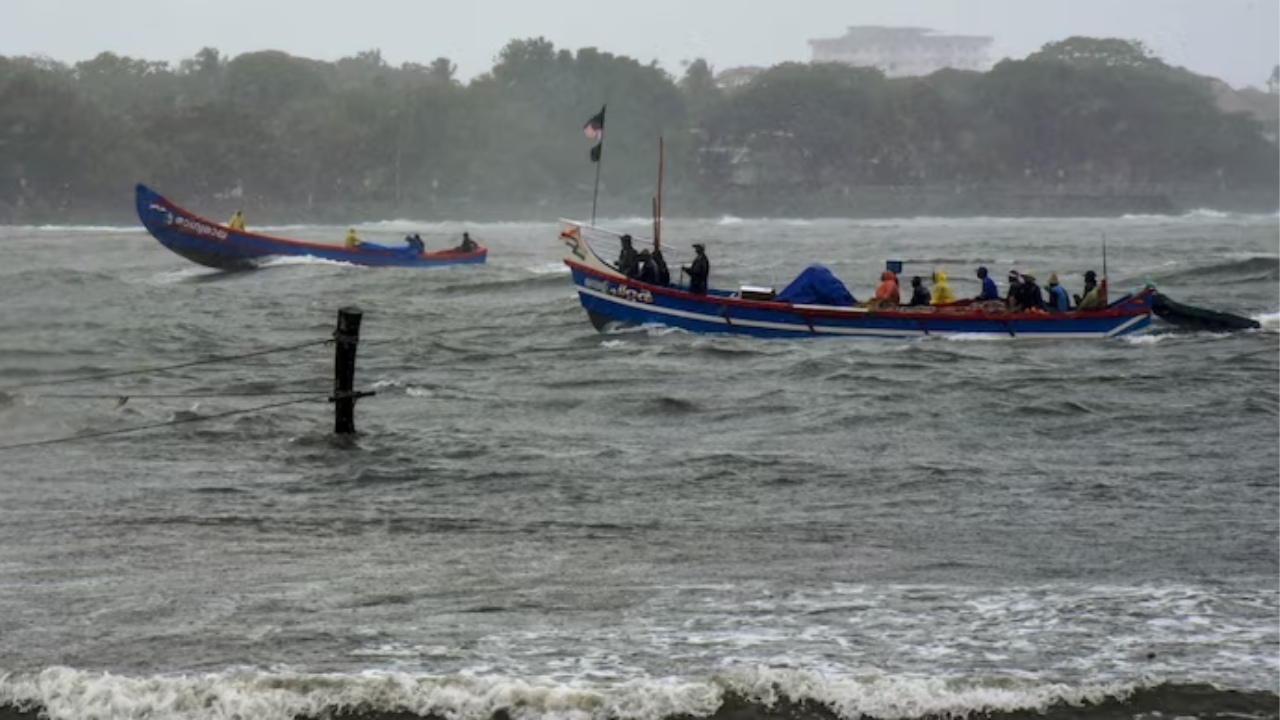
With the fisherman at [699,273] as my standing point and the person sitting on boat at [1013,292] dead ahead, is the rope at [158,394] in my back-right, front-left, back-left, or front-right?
back-right

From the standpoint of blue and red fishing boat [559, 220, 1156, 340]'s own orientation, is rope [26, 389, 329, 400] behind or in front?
in front

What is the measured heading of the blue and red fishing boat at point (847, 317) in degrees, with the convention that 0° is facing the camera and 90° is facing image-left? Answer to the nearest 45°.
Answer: approximately 90°

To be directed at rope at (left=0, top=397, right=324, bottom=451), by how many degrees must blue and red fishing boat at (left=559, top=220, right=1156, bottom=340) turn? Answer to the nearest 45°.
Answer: approximately 45° to its left

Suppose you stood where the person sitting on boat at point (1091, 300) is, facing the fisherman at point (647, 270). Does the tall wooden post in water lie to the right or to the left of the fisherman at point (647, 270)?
left
